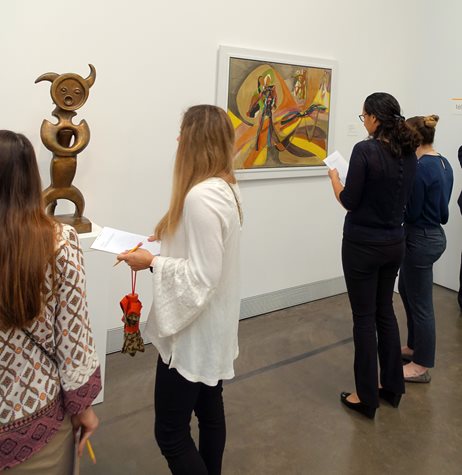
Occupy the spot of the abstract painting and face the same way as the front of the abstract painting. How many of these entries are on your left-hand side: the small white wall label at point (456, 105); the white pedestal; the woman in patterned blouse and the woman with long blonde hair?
1

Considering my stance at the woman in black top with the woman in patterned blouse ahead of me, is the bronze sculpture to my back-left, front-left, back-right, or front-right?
front-right

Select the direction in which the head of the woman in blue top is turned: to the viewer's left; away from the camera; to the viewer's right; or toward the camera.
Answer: away from the camera

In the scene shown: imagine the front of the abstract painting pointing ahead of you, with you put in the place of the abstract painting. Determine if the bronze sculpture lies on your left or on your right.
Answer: on your right

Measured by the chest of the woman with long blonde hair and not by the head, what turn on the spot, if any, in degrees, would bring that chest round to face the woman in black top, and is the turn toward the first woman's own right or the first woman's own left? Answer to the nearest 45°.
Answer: approximately 135° to the first woman's own right

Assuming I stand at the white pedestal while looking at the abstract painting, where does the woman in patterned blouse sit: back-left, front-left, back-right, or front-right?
back-right

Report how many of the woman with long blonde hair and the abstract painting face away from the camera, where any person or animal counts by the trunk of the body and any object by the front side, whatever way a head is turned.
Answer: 0

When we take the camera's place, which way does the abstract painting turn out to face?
facing the viewer and to the right of the viewer

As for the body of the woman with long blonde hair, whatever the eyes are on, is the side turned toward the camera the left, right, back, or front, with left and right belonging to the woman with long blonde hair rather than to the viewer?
left

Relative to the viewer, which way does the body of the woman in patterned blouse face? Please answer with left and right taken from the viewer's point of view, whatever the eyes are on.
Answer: facing away from the viewer

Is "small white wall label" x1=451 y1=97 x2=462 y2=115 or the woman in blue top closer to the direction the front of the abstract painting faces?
the woman in blue top

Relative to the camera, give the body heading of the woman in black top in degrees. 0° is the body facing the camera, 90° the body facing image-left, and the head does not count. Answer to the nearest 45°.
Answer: approximately 135°

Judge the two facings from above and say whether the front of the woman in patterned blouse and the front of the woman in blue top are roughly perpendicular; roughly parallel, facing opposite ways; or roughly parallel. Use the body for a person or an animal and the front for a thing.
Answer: roughly parallel

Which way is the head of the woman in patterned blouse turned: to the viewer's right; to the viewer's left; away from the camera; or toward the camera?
away from the camera
